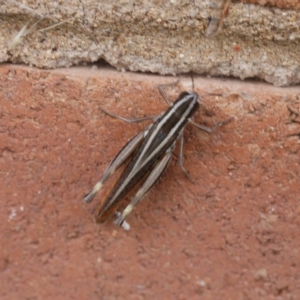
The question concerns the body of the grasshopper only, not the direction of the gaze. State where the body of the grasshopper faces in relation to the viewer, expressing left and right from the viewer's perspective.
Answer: facing away from the viewer and to the right of the viewer
